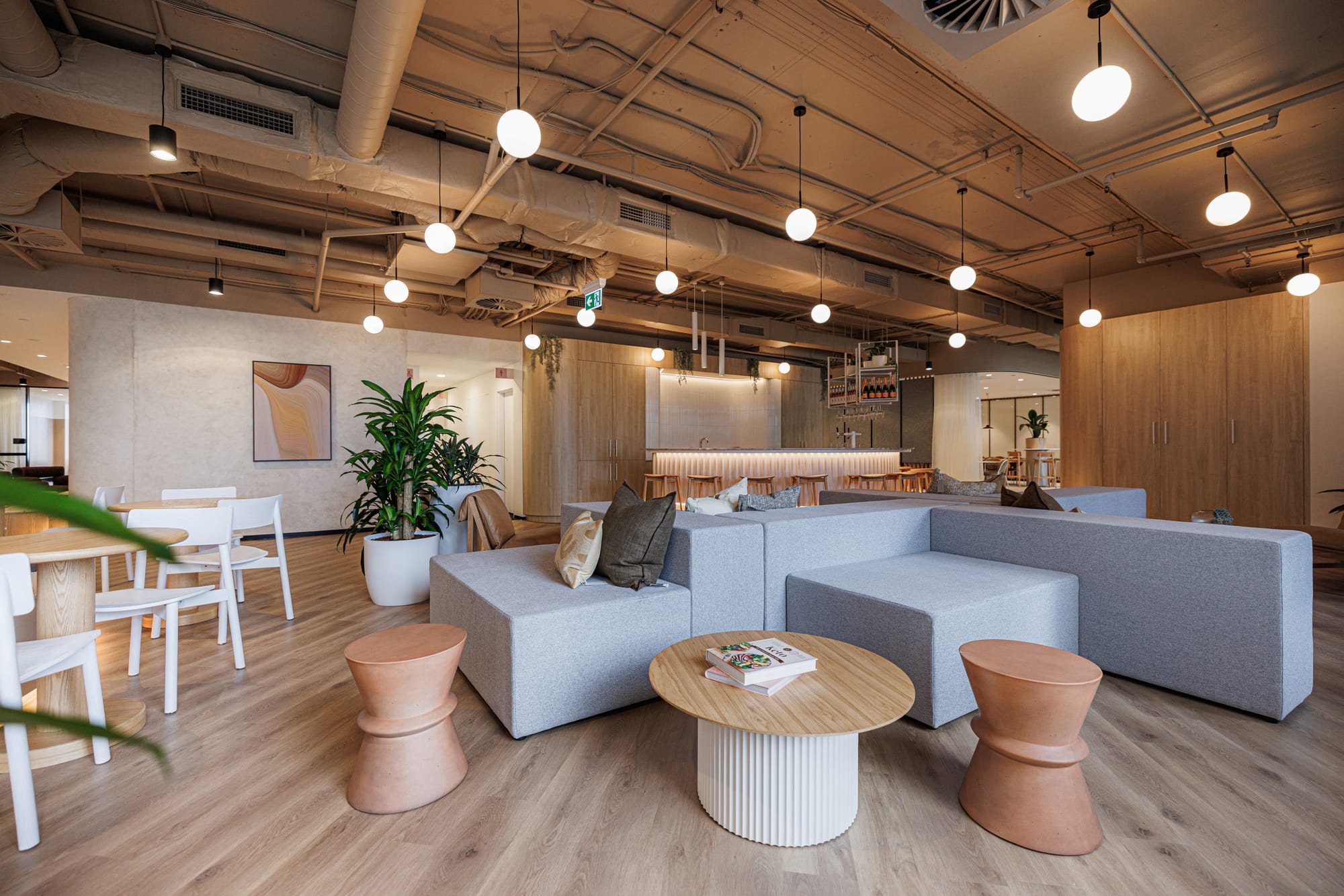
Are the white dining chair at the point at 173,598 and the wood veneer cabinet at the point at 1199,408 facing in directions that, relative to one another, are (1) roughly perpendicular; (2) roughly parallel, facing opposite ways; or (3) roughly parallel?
roughly perpendicular

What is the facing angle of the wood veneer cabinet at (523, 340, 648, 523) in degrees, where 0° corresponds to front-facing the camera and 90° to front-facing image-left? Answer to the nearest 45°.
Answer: approximately 0°

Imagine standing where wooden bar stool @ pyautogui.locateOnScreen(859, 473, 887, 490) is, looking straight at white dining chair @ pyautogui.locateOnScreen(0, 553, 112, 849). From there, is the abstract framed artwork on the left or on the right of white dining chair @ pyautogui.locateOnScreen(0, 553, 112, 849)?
right

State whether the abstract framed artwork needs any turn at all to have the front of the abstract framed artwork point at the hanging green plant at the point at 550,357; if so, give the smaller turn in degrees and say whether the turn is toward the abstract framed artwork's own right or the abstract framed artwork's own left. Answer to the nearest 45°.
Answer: approximately 90° to the abstract framed artwork's own left
